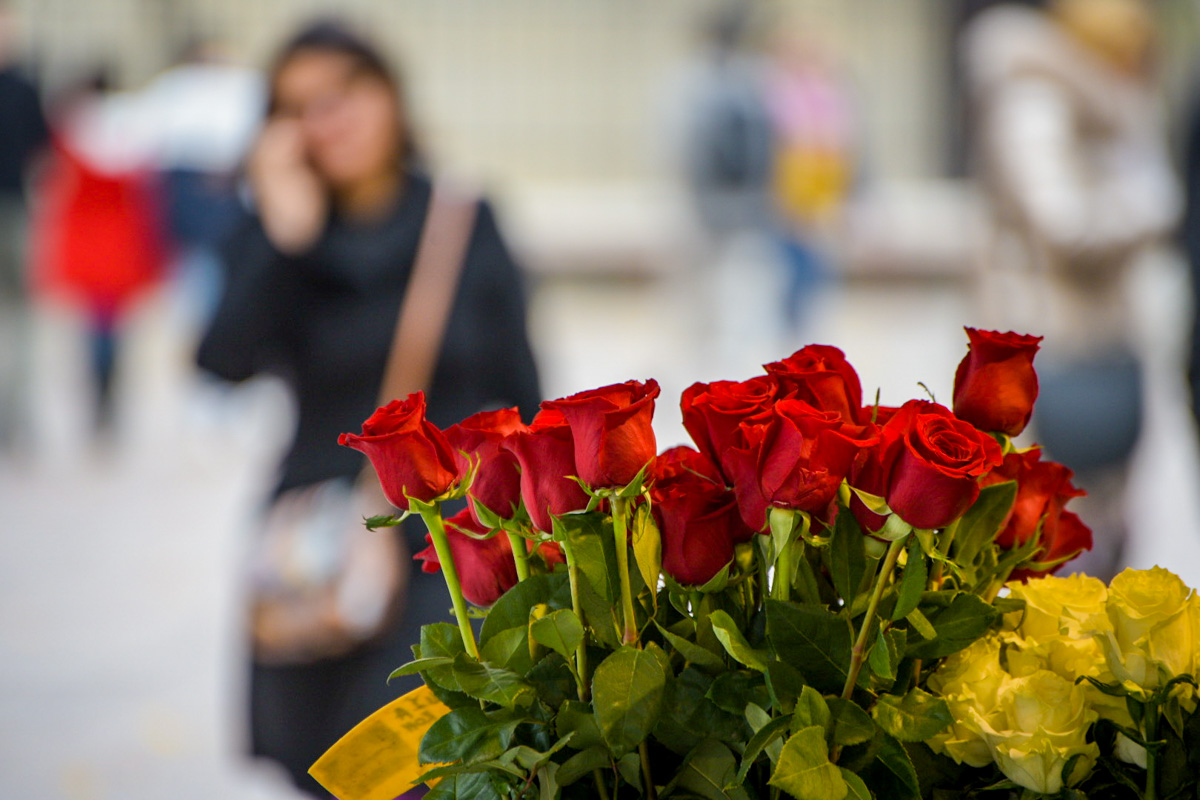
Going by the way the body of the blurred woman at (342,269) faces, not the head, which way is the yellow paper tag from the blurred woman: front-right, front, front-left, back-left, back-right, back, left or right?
front

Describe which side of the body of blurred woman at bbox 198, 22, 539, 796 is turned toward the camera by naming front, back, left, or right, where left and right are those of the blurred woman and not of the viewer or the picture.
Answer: front

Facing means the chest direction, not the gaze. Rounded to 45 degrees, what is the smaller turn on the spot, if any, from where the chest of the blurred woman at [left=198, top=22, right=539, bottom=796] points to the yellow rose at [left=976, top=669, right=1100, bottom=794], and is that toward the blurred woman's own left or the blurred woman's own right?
0° — they already face it

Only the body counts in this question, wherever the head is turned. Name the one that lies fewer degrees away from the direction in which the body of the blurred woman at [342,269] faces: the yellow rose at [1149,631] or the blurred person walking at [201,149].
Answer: the yellow rose

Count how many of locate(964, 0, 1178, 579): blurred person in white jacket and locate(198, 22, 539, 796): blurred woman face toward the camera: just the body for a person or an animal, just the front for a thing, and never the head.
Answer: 1

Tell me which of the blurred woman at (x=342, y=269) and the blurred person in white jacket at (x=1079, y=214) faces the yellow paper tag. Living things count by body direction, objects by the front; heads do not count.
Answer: the blurred woman

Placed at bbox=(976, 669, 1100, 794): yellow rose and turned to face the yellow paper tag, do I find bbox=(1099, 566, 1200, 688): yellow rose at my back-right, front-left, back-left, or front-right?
back-right

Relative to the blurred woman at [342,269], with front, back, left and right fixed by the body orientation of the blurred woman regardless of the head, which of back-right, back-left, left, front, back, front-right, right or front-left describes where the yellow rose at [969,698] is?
front

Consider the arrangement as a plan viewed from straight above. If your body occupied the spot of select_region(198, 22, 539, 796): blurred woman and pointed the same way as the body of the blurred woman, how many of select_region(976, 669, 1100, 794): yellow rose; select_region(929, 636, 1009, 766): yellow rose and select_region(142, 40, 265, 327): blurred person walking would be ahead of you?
2
